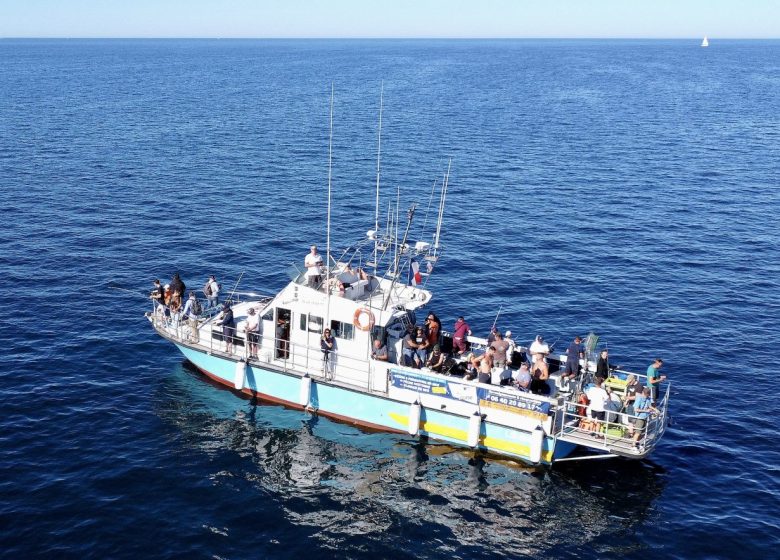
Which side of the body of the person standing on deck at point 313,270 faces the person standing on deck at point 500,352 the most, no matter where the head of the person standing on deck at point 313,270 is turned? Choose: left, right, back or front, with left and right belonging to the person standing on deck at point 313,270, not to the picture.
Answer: left

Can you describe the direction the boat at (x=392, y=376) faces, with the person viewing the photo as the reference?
facing away from the viewer and to the left of the viewer

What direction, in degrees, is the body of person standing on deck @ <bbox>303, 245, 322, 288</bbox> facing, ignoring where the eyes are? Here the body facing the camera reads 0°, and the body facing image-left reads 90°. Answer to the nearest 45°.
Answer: approximately 0°

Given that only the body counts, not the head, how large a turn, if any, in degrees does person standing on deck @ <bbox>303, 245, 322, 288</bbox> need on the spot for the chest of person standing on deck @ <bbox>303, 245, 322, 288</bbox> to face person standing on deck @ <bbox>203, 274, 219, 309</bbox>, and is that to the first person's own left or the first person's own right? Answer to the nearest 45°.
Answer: approximately 135° to the first person's own right

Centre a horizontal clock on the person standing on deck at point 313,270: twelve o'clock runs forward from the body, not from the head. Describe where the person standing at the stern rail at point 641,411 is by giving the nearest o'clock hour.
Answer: The person standing at the stern rail is roughly at 10 o'clock from the person standing on deck.

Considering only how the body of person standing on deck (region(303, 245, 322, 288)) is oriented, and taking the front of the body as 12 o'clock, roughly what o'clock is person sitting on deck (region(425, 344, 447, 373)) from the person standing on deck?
The person sitting on deck is roughly at 10 o'clock from the person standing on deck.

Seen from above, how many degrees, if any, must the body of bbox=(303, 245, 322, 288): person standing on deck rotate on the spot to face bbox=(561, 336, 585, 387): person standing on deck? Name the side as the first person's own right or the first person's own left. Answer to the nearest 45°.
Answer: approximately 90° to the first person's own left
